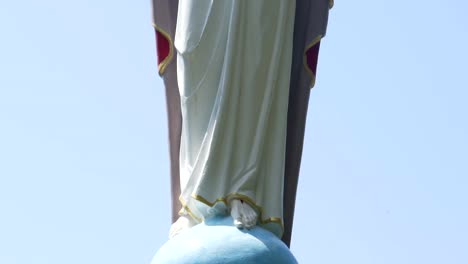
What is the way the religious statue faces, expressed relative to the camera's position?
facing the viewer
